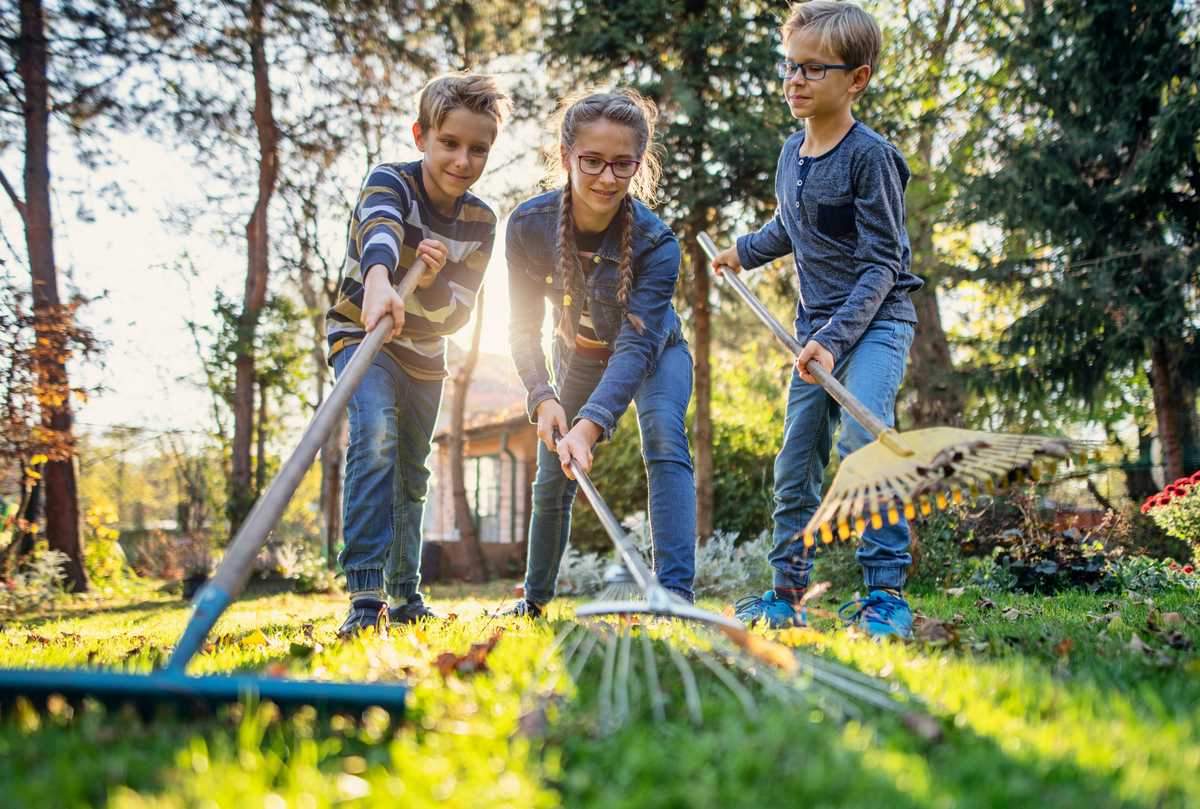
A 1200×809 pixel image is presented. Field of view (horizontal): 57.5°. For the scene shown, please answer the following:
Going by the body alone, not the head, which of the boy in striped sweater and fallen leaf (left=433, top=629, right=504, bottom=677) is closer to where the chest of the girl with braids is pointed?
the fallen leaf

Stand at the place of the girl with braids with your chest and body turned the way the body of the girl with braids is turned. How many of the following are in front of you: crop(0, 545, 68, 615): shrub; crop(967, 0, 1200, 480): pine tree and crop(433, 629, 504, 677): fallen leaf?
1

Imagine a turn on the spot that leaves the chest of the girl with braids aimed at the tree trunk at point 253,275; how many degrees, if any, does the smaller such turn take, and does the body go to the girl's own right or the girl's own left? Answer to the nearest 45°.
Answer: approximately 135° to the girl's own right

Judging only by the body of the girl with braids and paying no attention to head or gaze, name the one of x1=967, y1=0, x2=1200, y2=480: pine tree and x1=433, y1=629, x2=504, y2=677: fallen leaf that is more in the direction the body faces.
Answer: the fallen leaf

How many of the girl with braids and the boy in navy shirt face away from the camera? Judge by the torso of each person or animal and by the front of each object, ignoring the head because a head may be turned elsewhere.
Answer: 0

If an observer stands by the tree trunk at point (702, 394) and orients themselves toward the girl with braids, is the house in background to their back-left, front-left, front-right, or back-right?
back-right

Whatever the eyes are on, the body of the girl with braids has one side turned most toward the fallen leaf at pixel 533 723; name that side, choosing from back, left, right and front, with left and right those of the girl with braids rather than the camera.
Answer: front

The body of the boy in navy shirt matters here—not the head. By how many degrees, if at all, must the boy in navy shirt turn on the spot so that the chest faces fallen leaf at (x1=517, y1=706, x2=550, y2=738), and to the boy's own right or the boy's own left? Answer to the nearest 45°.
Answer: approximately 45° to the boy's own left

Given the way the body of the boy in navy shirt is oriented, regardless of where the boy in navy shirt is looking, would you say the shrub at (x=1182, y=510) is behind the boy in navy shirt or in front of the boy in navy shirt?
behind

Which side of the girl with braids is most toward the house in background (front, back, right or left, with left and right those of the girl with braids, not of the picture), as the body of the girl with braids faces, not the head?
back

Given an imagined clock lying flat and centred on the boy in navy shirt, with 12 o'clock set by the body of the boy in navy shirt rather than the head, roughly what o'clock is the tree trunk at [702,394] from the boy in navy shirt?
The tree trunk is roughly at 4 o'clock from the boy in navy shirt.

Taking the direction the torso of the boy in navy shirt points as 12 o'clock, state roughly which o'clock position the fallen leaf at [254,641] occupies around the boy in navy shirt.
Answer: The fallen leaf is roughly at 1 o'clock from the boy in navy shirt.

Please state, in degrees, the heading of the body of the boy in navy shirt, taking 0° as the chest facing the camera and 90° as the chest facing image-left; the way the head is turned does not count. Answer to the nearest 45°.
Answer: approximately 45°

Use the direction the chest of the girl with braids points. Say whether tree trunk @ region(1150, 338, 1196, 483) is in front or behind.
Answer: behind

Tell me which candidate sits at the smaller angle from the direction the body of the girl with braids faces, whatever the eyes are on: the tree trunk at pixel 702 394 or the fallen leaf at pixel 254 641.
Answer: the fallen leaf
